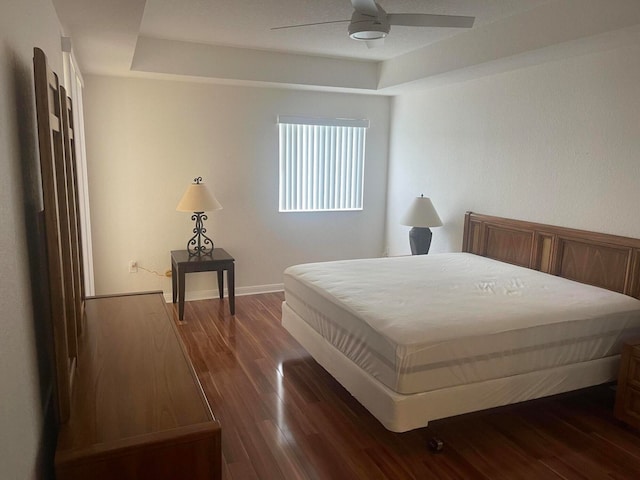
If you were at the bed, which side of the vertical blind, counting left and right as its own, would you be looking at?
front

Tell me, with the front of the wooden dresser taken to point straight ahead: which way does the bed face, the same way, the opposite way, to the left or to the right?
the opposite way

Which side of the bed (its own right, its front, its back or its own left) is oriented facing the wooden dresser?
front

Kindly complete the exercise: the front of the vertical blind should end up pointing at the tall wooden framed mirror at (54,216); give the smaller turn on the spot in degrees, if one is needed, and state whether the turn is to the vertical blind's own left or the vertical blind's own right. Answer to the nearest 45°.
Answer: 0° — it already faces it

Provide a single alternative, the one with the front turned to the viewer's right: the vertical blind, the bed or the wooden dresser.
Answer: the wooden dresser

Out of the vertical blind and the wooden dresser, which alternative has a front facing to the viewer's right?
the wooden dresser

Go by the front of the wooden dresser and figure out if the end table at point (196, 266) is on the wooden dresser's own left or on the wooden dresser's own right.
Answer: on the wooden dresser's own left

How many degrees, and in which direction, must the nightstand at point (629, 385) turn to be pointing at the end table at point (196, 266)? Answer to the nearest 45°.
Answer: approximately 45° to its right

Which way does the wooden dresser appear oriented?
to the viewer's right

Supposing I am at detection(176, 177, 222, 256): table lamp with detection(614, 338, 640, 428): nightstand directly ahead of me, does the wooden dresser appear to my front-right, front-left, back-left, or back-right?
front-right

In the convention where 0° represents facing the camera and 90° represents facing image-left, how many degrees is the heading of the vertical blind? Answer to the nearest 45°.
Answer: approximately 0°

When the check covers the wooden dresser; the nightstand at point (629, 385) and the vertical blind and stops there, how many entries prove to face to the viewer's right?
1

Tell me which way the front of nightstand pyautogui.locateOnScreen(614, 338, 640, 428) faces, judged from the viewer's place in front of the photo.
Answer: facing the viewer and to the left of the viewer

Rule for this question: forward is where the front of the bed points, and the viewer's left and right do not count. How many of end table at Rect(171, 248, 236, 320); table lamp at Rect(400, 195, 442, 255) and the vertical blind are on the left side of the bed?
0

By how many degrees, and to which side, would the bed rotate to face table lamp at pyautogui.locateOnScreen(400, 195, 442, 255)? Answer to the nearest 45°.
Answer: approximately 135° to its right
